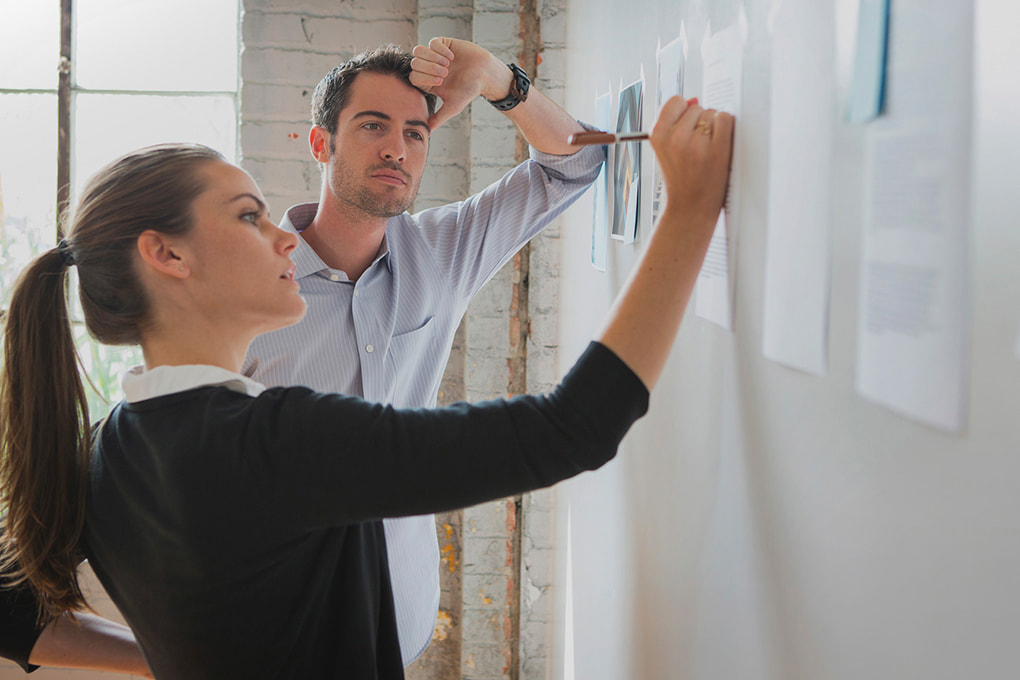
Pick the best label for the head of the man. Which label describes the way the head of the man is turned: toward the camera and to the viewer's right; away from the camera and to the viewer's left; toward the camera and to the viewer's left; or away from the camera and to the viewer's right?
toward the camera and to the viewer's right

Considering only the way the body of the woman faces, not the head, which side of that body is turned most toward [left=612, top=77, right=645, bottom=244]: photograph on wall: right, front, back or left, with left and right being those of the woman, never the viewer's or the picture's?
front

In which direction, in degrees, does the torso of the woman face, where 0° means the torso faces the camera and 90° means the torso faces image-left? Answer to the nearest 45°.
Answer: approximately 225°

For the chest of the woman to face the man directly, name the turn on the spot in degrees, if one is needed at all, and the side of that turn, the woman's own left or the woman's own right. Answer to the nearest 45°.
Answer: approximately 45° to the woman's own left

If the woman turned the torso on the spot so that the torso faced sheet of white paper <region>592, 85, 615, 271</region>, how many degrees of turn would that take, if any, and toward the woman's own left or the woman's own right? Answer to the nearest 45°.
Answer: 0° — they already face it

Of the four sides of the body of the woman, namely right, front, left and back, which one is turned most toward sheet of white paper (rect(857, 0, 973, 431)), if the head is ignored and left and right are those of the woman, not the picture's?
right

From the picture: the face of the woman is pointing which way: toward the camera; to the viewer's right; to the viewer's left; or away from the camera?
to the viewer's right
